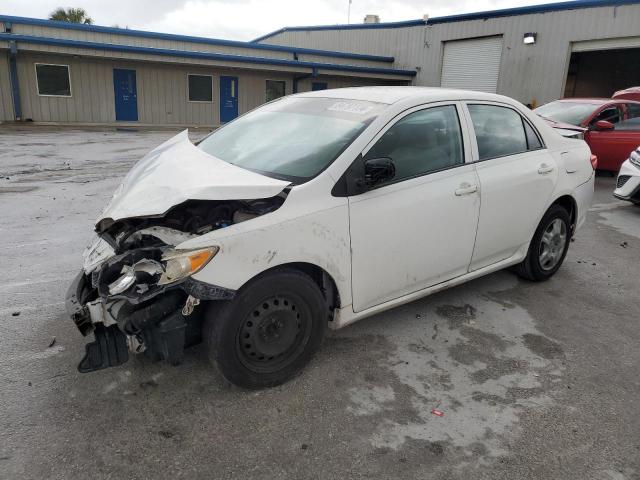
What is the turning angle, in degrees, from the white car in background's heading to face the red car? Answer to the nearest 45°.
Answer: approximately 135° to its right

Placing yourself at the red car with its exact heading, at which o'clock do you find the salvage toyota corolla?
The salvage toyota corolla is roughly at 11 o'clock from the red car.

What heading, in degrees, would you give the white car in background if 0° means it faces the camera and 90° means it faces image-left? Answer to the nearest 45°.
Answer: approximately 45°

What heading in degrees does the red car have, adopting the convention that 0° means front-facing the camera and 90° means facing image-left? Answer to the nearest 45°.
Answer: approximately 45°

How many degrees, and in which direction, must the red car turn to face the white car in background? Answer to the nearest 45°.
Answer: approximately 45° to its left

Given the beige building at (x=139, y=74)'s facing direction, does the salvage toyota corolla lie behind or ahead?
ahead

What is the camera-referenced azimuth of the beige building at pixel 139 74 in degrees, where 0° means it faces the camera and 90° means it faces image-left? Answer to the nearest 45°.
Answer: approximately 315°

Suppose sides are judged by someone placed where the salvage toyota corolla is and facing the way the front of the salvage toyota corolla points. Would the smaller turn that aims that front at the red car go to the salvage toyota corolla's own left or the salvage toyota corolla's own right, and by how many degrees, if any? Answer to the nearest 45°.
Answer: approximately 180°
